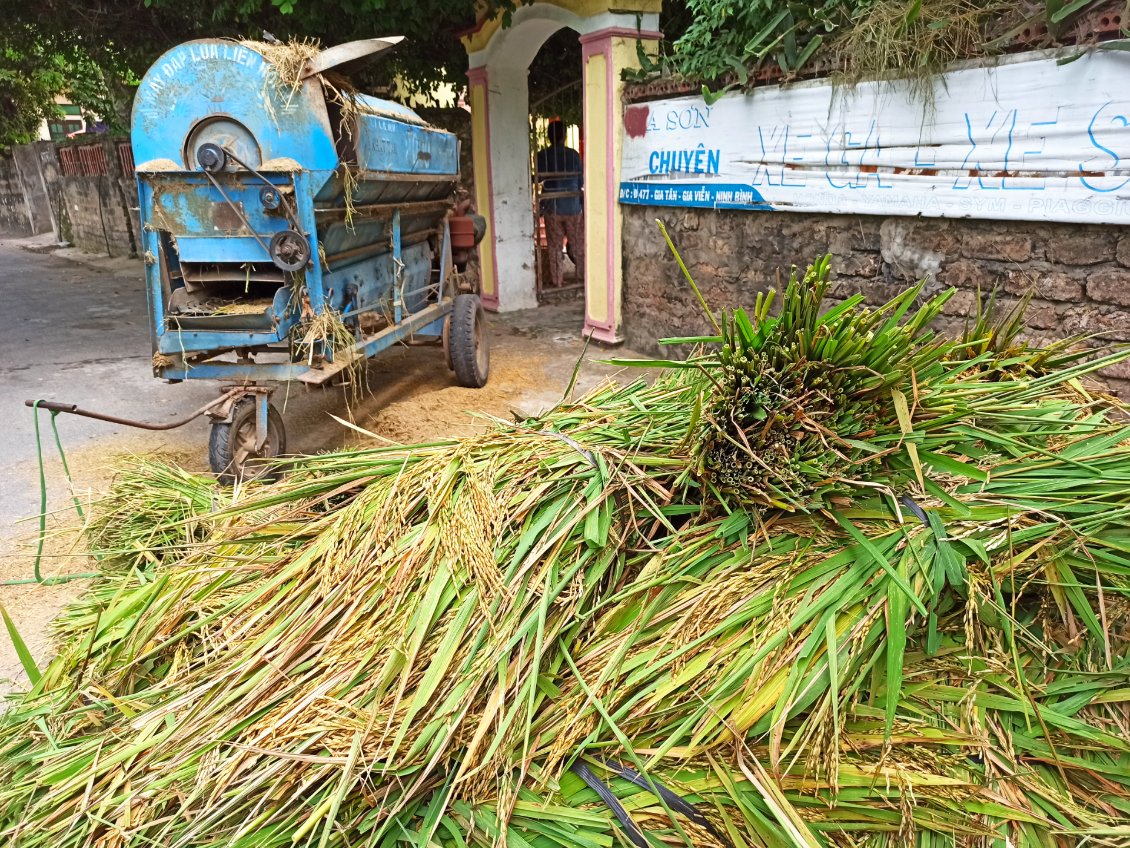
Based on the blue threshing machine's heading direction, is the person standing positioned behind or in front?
behind

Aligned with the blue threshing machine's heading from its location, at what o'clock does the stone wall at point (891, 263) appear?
The stone wall is roughly at 8 o'clock from the blue threshing machine.

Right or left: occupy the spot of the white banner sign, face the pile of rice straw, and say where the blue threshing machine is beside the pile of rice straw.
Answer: right

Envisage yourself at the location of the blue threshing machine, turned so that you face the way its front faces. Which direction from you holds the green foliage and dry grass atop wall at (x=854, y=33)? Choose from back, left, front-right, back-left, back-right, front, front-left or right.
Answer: back-left

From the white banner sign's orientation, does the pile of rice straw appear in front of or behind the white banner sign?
in front

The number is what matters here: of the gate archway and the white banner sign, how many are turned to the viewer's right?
0

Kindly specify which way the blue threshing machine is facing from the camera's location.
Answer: facing the viewer and to the left of the viewer

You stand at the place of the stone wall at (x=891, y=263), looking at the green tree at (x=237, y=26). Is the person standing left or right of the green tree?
right

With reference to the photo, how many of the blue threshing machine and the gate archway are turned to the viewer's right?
0

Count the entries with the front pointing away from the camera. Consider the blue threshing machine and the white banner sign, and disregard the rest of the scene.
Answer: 0

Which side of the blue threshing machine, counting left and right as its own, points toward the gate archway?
back
